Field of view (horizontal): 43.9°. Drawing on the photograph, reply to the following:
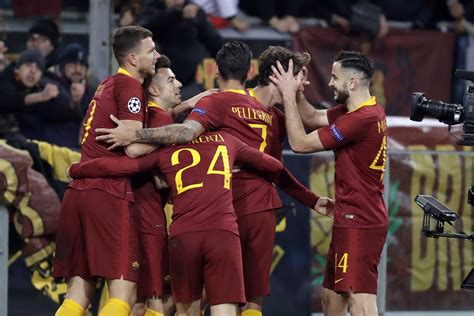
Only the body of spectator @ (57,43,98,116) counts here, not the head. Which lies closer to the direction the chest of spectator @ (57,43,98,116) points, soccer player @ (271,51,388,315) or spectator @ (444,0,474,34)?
the soccer player

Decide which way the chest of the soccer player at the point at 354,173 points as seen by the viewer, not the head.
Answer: to the viewer's left

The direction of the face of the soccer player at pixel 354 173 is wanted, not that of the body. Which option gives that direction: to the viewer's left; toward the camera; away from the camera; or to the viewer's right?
to the viewer's left

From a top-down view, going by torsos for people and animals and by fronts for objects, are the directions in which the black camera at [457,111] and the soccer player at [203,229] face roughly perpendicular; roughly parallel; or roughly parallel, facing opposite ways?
roughly perpendicular

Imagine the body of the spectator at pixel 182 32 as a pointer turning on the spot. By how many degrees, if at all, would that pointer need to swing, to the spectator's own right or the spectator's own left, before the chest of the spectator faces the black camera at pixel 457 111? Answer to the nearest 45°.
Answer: approximately 45° to the spectator's own left

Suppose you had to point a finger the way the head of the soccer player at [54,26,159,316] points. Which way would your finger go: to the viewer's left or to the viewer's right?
to the viewer's right

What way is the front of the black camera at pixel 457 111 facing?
to the viewer's left

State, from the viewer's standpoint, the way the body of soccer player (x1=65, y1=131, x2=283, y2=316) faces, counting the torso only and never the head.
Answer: away from the camera
